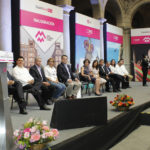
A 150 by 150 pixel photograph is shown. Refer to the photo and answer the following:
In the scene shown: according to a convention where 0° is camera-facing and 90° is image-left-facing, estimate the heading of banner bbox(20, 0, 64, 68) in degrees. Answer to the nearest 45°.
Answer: approximately 315°

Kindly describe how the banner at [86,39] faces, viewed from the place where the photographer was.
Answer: facing the viewer and to the right of the viewer

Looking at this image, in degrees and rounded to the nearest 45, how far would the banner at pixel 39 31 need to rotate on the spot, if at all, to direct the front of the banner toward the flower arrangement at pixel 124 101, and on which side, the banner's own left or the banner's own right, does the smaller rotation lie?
0° — it already faces it

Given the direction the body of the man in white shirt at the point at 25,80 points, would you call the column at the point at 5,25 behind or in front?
behind

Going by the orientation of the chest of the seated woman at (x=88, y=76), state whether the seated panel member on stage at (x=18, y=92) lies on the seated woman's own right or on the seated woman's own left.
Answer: on the seated woman's own right

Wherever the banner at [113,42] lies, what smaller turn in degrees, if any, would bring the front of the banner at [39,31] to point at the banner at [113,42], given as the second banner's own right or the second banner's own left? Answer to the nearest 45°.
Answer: approximately 90° to the second banner's own left

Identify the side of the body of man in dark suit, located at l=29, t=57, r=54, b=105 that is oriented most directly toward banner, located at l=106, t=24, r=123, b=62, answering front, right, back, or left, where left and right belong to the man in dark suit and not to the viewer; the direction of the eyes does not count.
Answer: left

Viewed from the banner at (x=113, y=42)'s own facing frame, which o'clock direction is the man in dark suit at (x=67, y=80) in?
The man in dark suit is roughly at 2 o'clock from the banner.

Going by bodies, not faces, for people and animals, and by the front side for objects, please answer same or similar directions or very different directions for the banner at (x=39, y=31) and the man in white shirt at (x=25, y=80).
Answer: same or similar directions
